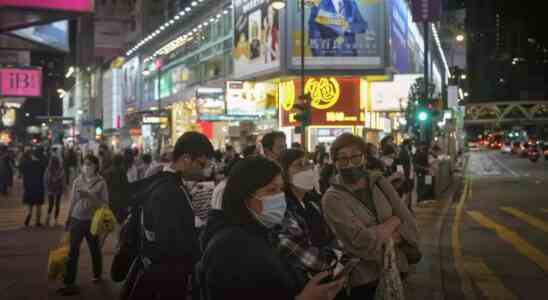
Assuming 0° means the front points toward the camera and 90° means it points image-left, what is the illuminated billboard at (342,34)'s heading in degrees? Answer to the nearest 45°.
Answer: approximately 0°

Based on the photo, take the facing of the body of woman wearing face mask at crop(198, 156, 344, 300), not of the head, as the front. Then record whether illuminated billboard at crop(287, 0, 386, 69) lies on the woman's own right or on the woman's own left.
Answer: on the woman's own left

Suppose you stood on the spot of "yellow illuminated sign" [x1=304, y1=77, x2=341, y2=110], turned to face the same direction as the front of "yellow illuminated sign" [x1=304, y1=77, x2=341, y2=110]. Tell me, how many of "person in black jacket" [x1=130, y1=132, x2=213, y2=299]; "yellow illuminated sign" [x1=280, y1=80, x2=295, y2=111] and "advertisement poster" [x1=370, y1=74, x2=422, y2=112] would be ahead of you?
1

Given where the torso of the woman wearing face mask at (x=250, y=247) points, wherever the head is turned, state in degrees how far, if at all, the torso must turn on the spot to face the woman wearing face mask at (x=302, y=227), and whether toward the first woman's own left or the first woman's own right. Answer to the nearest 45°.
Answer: approximately 90° to the first woman's own left
